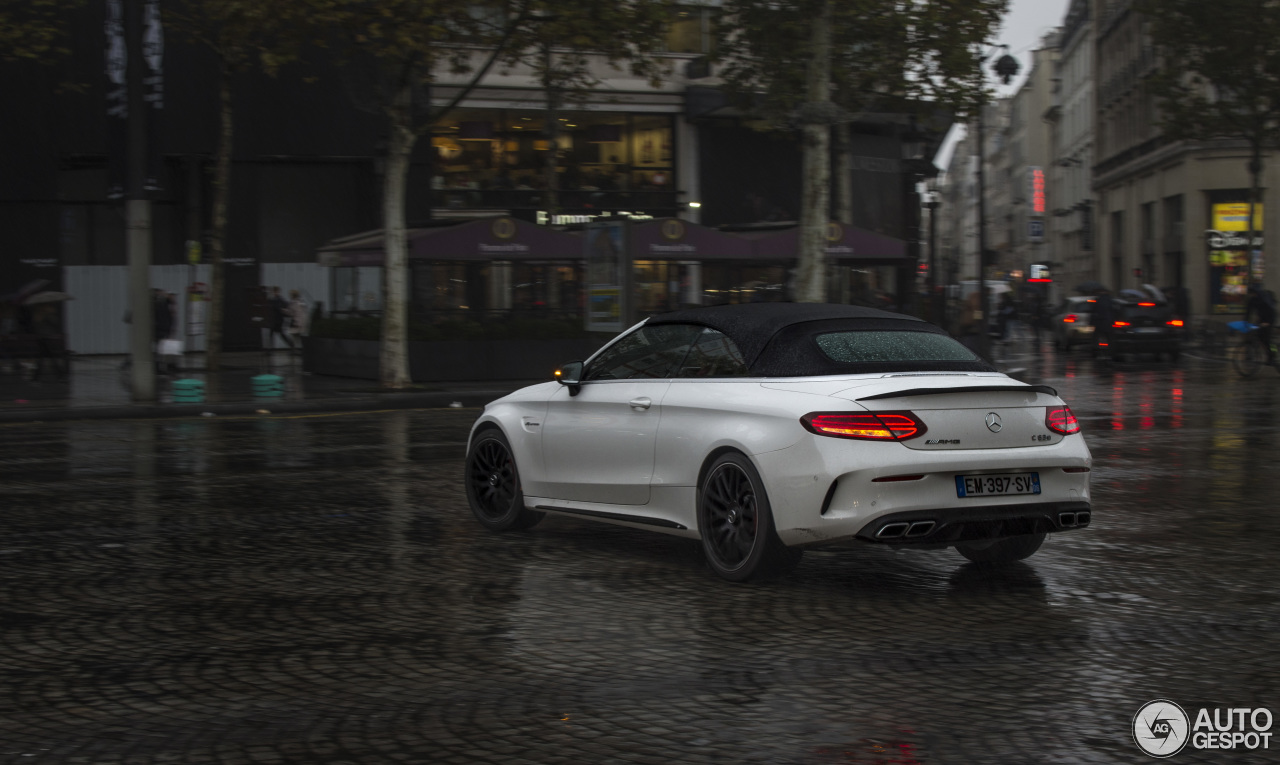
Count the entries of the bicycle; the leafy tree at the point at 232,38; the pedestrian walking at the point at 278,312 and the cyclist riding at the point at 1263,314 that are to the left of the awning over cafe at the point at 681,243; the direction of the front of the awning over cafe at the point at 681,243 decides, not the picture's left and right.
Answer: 2

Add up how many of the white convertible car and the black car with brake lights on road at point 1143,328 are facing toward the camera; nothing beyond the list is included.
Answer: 0

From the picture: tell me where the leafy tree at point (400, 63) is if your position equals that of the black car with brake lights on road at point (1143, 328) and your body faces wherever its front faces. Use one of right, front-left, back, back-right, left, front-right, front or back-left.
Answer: back-left

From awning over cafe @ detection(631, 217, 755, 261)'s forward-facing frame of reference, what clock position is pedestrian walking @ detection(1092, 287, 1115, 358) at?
The pedestrian walking is roughly at 8 o'clock from the awning over cafe.

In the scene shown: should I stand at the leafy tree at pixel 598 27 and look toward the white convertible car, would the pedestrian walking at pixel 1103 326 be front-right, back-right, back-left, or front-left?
back-left

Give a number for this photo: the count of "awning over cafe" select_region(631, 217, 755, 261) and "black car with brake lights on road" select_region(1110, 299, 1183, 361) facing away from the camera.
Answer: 1

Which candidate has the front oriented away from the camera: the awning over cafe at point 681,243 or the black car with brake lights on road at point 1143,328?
the black car with brake lights on road

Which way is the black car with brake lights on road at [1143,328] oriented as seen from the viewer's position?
away from the camera

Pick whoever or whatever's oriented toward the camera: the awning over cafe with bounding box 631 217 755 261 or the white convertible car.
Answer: the awning over cafe

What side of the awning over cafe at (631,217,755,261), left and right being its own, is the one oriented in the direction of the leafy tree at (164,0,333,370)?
right

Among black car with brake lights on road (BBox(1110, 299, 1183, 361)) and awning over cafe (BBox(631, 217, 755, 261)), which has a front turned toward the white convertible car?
the awning over cafe

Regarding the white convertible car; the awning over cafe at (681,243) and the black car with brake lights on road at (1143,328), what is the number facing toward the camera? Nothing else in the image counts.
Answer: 1

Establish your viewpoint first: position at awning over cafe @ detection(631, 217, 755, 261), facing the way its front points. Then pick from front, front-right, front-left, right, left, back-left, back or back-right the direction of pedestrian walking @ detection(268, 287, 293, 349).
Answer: back-right

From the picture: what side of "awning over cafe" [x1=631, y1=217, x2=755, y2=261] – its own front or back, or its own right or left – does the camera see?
front

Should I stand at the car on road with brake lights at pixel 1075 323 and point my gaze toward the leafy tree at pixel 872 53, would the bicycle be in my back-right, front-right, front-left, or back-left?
front-left

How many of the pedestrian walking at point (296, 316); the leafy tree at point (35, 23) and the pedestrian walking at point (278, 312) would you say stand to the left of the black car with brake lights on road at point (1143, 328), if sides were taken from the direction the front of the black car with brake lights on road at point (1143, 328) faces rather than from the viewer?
3

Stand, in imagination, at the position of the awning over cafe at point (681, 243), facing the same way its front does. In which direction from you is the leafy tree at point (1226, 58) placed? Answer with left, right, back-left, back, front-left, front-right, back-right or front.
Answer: back-left

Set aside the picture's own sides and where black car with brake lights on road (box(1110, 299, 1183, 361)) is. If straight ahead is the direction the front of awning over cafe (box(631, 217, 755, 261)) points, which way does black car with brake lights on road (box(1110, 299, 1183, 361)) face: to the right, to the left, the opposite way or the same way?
the opposite way

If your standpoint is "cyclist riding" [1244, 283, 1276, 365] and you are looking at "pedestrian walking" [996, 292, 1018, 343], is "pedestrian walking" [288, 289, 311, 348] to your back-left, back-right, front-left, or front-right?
front-left
